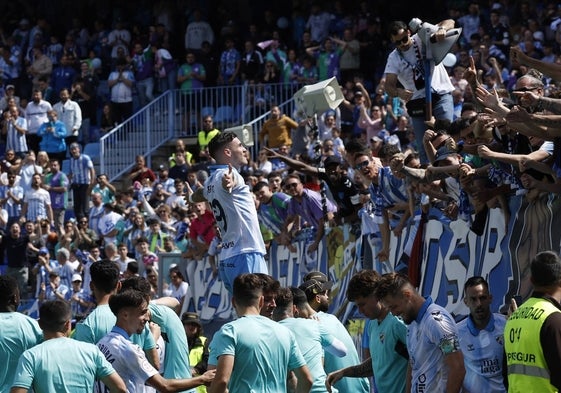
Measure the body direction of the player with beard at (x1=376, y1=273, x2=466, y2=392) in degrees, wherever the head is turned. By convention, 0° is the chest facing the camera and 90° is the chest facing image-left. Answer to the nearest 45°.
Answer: approximately 45°

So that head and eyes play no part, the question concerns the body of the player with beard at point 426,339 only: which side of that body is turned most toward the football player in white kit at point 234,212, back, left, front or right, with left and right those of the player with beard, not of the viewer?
right

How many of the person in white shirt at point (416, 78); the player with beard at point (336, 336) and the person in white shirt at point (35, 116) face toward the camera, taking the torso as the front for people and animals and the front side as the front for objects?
2

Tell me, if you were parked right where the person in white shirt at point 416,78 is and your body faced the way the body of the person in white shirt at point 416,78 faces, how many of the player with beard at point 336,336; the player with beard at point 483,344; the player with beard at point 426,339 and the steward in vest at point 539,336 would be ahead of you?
4

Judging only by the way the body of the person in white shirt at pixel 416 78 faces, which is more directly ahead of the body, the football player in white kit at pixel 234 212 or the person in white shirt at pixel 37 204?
the football player in white kit

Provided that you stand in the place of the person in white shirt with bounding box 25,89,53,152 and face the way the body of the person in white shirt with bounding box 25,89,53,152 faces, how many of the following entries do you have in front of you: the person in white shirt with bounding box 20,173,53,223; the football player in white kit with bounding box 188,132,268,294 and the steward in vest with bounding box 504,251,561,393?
3

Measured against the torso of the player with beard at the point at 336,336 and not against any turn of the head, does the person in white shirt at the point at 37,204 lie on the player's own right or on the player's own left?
on the player's own left
